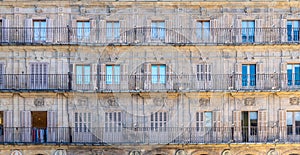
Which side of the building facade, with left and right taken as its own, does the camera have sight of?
front
